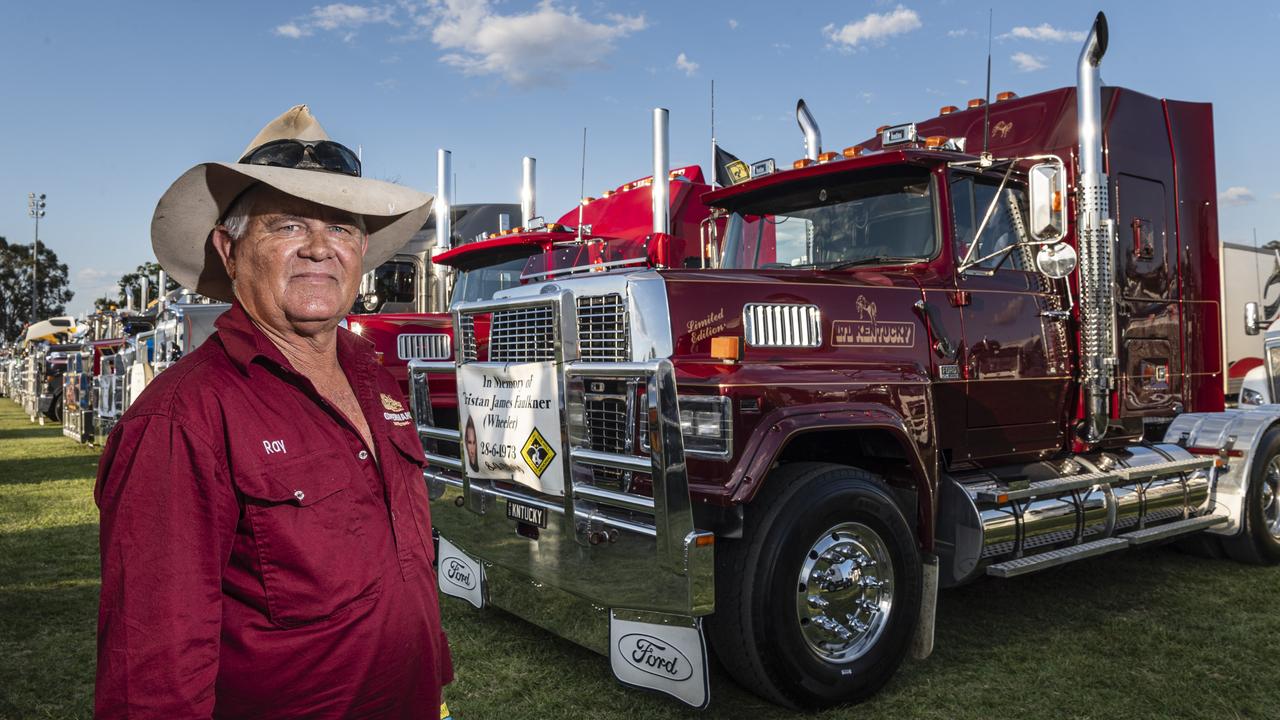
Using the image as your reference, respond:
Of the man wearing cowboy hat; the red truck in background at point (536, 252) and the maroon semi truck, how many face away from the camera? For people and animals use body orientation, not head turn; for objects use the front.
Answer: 0

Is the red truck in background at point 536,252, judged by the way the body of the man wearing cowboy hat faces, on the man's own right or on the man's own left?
on the man's own left

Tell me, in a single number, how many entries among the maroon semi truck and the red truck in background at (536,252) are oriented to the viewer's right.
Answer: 0

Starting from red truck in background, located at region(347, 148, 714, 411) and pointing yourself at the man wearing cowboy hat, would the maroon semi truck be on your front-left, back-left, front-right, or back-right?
front-left

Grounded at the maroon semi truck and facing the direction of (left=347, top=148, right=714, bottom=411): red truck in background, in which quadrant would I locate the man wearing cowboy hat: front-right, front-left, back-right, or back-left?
back-left

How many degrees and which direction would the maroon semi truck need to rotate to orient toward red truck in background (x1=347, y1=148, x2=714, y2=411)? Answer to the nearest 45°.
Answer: approximately 90° to its right

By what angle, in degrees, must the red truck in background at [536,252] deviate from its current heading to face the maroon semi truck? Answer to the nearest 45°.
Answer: approximately 45° to its left

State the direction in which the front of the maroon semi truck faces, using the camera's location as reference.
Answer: facing the viewer and to the left of the viewer

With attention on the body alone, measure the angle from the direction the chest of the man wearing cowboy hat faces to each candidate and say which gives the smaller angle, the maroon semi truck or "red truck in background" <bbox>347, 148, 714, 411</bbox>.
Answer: the maroon semi truck

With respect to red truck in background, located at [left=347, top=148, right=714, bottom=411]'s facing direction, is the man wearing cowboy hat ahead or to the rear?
ahead

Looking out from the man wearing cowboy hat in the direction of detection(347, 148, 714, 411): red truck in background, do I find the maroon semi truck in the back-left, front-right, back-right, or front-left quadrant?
front-right

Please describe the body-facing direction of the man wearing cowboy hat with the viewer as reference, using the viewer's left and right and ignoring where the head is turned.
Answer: facing the viewer and to the right of the viewer

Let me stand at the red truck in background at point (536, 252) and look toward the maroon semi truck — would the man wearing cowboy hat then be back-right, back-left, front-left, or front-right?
front-right
